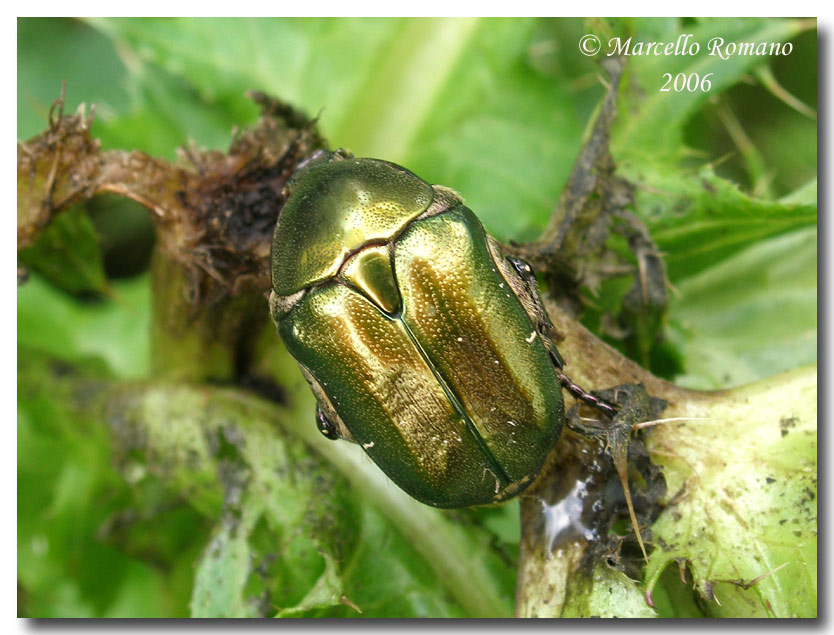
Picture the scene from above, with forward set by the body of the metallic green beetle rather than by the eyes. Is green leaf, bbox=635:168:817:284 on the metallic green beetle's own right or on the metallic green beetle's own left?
on the metallic green beetle's own right

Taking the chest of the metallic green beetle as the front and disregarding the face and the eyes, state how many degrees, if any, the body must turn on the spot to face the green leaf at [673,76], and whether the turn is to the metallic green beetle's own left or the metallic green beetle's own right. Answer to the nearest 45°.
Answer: approximately 90° to the metallic green beetle's own right

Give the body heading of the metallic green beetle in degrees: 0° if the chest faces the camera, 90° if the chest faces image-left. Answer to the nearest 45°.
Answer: approximately 135°

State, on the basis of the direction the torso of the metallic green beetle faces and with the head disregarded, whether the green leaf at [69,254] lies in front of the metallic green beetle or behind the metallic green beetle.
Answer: in front

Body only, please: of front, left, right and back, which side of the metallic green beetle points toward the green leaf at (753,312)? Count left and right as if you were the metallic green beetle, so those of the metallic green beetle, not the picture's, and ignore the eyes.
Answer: right

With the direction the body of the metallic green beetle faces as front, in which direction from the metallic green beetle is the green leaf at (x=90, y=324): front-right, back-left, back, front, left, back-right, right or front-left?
front

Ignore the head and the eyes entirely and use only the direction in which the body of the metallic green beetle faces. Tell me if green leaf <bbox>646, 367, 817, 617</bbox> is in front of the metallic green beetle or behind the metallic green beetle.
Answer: behind
